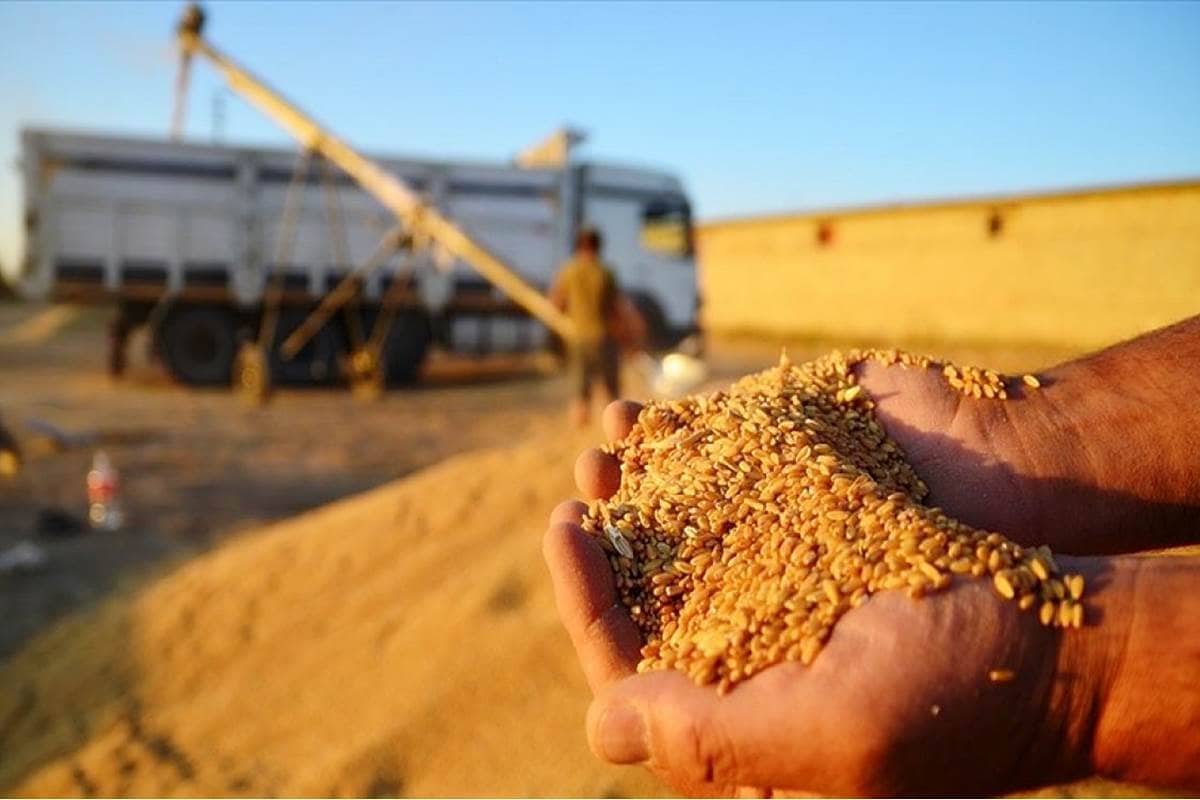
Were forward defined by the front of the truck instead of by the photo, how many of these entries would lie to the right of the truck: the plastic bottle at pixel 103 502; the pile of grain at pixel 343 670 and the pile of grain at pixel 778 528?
3

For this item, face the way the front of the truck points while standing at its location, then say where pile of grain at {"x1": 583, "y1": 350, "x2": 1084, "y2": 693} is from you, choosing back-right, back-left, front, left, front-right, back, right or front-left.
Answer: right

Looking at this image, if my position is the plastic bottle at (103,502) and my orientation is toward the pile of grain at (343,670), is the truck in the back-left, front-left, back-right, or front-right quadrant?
back-left

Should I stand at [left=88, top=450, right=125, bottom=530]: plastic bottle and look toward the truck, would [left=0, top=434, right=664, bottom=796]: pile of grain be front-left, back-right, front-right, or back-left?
back-right

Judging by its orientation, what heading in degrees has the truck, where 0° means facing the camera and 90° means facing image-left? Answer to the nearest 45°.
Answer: approximately 270°

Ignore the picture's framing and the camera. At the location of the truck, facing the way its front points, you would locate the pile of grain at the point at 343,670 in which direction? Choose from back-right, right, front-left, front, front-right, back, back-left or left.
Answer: right

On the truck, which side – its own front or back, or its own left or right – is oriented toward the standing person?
right

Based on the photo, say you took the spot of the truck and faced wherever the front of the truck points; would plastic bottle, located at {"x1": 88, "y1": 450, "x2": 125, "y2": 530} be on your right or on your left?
on your right
